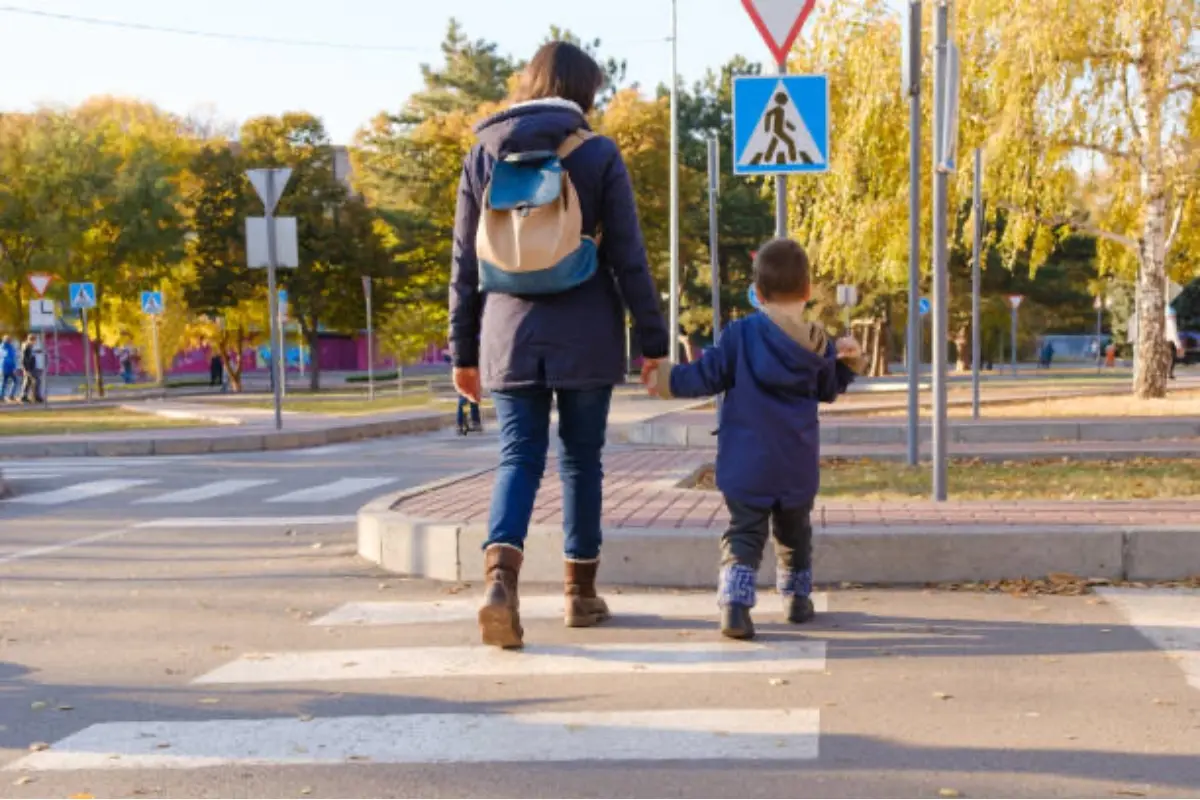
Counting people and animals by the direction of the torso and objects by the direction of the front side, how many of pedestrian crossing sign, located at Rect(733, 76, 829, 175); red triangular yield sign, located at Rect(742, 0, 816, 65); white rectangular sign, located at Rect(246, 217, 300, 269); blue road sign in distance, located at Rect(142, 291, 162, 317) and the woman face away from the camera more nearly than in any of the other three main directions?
2

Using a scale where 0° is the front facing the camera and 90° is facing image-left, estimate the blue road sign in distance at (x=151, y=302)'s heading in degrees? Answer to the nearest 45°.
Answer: approximately 0°

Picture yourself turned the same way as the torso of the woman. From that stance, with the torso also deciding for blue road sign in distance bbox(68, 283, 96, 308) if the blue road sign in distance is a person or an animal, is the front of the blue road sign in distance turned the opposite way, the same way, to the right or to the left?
the opposite way

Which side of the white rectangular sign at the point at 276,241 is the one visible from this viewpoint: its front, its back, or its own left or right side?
back

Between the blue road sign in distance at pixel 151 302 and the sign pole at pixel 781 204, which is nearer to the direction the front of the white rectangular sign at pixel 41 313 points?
the sign pole

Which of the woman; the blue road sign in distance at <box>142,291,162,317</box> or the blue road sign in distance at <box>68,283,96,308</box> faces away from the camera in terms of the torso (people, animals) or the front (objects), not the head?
the woman

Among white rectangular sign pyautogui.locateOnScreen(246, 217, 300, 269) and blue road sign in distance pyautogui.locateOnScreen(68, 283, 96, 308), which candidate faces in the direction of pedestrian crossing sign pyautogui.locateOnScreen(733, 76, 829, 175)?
the blue road sign in distance
